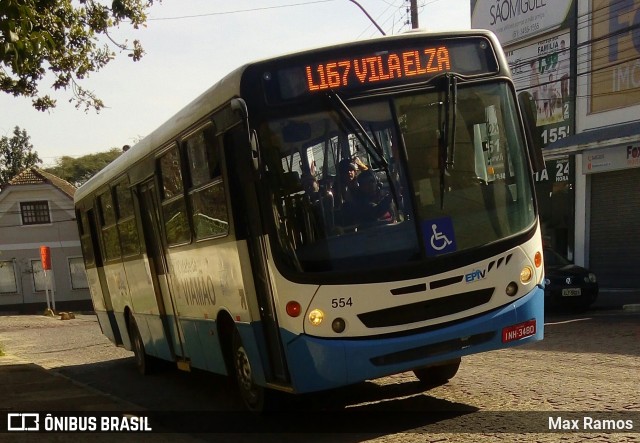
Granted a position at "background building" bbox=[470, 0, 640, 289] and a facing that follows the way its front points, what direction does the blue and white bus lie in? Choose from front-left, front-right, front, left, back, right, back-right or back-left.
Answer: front-left

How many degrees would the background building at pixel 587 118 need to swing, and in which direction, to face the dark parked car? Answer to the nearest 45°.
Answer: approximately 45° to its left

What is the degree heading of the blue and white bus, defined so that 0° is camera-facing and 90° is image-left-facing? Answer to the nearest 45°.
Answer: approximately 315°

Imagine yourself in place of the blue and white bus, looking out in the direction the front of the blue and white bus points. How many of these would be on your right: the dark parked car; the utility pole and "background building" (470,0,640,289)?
0

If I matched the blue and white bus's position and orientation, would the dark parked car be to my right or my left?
on my left

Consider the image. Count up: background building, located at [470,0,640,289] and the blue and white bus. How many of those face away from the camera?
0

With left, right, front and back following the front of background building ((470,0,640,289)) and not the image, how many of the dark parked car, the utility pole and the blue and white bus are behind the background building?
0

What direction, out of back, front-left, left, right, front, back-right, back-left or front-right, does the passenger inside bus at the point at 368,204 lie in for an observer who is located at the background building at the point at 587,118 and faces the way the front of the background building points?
front-left
